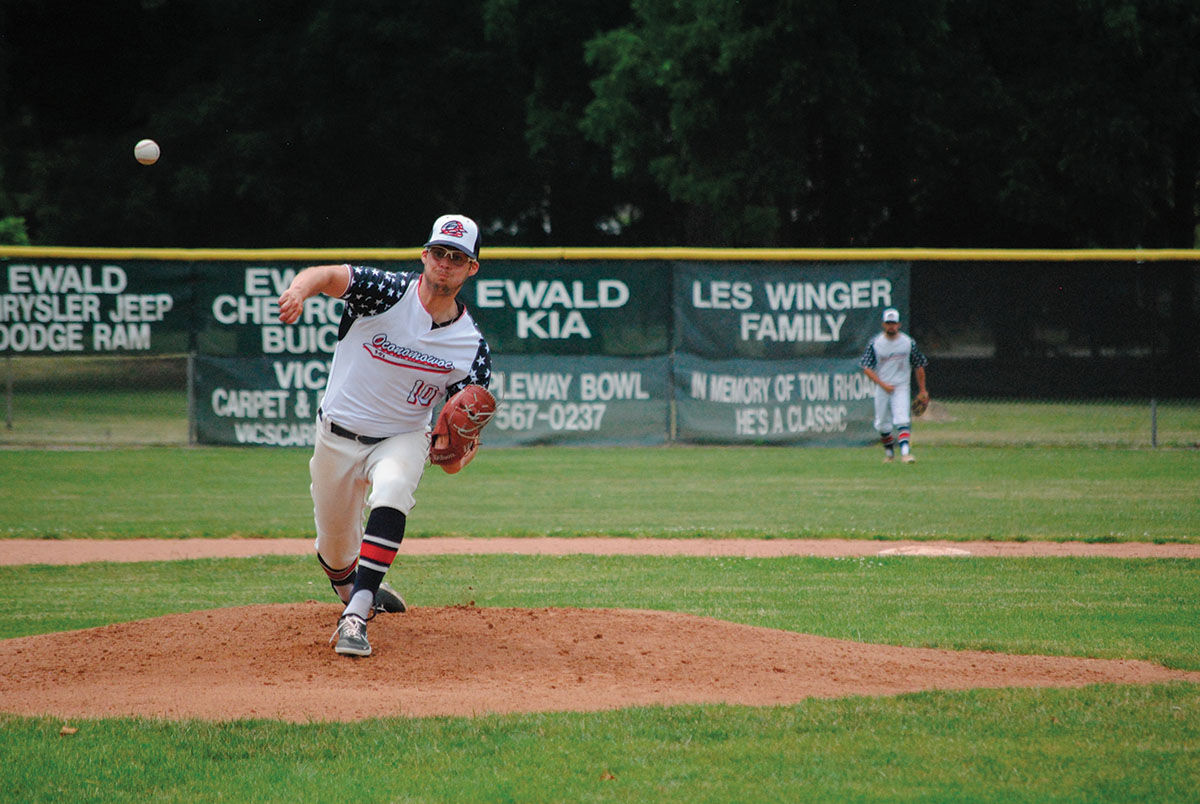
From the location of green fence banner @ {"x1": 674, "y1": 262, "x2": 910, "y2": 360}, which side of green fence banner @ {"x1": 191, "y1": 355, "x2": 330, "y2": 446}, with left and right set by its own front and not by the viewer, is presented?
left

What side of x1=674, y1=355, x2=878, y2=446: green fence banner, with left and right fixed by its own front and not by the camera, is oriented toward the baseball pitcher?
front

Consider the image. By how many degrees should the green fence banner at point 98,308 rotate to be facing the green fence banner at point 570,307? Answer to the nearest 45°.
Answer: approximately 90° to its left

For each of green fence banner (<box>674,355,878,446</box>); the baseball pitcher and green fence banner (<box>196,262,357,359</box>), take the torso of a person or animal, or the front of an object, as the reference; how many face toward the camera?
3
